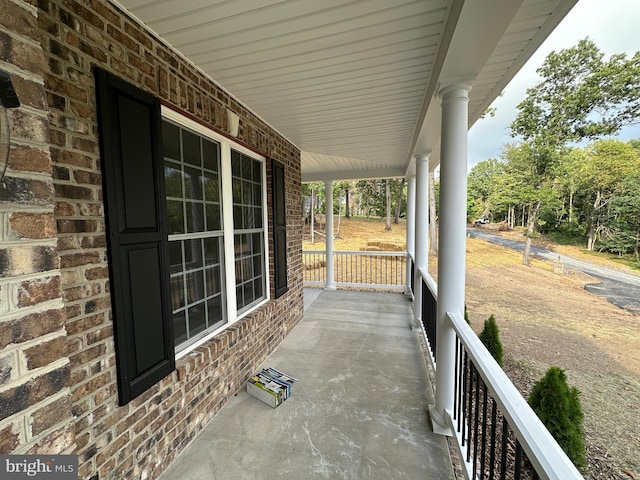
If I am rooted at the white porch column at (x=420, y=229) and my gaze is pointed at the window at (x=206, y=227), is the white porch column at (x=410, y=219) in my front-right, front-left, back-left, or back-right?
back-right

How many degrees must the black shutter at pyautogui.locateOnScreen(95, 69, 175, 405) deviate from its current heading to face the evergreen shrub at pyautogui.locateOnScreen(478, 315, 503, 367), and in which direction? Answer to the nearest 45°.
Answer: approximately 45° to its left

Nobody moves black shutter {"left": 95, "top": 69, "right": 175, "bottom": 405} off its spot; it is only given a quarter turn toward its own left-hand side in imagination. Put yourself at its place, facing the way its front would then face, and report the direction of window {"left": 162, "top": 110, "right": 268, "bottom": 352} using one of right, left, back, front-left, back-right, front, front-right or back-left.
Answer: front

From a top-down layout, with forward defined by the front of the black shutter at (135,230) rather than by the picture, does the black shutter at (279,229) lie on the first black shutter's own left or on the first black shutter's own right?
on the first black shutter's own left

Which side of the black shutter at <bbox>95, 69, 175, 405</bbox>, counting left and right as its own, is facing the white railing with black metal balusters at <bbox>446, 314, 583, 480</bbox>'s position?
front

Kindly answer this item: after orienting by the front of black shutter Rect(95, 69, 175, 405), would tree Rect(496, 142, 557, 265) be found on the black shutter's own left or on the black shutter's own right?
on the black shutter's own left

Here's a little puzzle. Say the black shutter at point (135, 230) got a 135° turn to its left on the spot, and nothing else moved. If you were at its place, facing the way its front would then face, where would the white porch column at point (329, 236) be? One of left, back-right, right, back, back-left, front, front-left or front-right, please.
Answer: front-right

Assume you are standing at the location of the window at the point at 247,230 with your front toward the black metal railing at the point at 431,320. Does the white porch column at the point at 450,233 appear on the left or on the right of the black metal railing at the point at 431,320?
right

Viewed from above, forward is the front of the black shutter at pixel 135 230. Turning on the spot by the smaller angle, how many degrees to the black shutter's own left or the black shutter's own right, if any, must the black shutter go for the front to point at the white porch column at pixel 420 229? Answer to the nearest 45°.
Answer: approximately 45° to the black shutter's own left

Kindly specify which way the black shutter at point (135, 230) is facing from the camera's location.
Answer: facing the viewer and to the right of the viewer

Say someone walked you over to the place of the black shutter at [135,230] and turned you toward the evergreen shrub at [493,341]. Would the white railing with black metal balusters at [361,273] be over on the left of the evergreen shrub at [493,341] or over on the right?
left

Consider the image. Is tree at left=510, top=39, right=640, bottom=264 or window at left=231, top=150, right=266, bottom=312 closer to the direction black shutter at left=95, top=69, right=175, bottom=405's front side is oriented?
the tree

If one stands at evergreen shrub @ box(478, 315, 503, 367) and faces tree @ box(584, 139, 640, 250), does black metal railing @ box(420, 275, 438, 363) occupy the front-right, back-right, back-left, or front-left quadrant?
back-left

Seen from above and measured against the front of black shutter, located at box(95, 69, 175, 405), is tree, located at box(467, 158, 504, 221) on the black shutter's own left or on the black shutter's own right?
on the black shutter's own left

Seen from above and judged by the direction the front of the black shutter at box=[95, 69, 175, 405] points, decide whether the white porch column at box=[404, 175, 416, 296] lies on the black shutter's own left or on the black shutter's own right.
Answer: on the black shutter's own left

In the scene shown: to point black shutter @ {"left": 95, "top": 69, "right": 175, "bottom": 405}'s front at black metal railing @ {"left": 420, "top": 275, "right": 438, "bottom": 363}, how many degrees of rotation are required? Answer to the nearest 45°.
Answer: approximately 45° to its left
